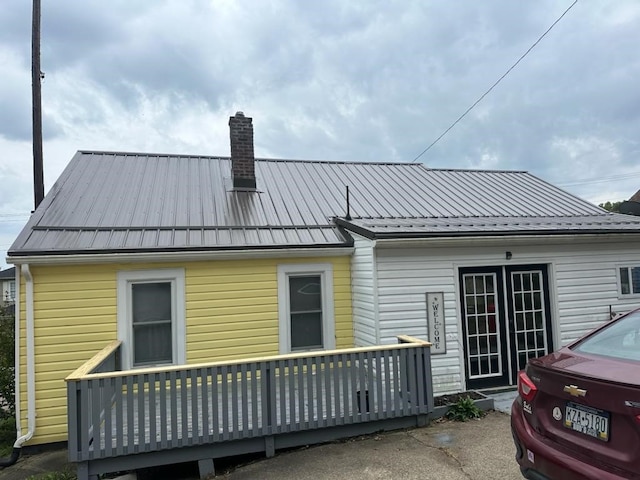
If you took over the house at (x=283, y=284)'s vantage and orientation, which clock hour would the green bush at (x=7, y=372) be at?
The green bush is roughly at 3 o'clock from the house.

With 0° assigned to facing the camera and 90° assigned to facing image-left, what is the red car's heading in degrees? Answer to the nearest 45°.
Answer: approximately 225°

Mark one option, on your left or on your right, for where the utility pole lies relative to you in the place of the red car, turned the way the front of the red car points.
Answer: on your left

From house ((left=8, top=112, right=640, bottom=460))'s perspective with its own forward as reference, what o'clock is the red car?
The red car is roughly at 11 o'clock from the house.

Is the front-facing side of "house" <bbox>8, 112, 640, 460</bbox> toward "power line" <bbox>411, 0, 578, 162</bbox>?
no

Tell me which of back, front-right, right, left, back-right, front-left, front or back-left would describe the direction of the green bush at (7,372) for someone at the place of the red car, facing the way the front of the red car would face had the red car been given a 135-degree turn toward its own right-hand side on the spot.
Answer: right

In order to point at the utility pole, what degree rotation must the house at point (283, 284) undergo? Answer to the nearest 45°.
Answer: approximately 90° to its right

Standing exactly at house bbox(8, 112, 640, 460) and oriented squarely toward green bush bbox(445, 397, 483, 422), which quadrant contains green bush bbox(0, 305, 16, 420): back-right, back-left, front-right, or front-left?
back-right

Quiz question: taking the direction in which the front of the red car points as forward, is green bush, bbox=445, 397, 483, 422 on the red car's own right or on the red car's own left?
on the red car's own left

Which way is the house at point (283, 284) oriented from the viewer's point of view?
toward the camera

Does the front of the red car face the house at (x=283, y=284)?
no

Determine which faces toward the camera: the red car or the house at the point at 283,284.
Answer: the house

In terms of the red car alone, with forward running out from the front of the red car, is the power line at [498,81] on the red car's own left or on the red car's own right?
on the red car's own left

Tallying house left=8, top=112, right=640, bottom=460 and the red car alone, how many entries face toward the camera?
1

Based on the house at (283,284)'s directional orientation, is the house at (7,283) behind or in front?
behind
